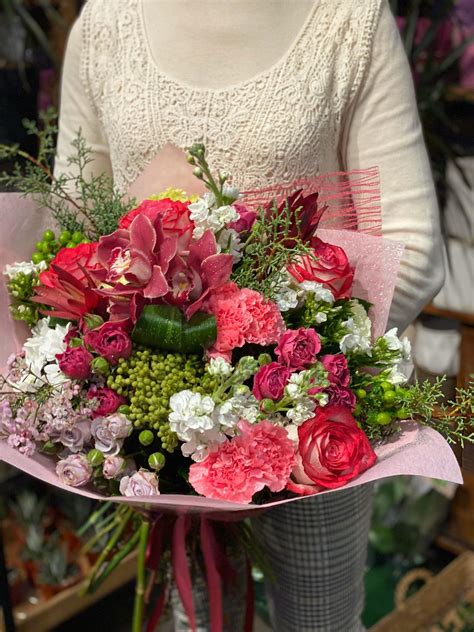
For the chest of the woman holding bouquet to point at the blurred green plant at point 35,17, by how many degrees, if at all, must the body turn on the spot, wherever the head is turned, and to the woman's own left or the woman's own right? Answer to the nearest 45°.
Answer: approximately 135° to the woman's own right

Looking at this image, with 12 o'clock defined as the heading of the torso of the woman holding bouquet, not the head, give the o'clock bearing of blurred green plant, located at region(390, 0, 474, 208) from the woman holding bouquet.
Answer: The blurred green plant is roughly at 7 o'clock from the woman holding bouquet.

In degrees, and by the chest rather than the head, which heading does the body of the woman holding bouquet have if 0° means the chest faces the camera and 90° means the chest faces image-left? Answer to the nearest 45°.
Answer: approximately 0°
